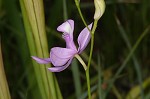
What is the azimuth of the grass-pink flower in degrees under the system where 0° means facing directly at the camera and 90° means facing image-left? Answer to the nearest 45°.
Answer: approximately 90°
